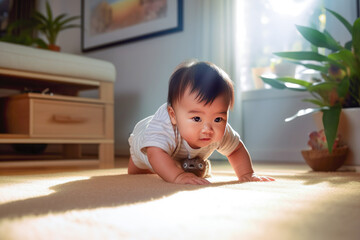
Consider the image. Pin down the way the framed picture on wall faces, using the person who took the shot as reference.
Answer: facing the viewer and to the left of the viewer

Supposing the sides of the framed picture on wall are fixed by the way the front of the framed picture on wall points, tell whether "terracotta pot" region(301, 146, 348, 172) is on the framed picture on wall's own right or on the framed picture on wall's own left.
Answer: on the framed picture on wall's own left

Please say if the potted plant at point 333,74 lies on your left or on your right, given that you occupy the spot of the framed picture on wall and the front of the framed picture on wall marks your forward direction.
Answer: on your left

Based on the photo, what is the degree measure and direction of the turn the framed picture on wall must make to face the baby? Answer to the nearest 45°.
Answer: approximately 45° to its left
